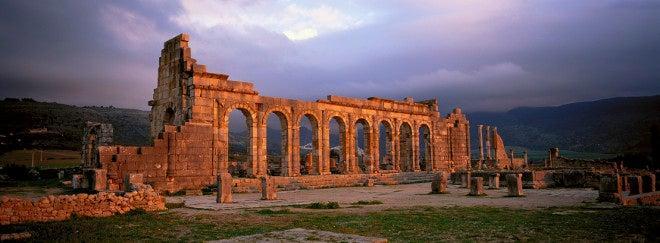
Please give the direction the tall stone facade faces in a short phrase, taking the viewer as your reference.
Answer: facing the viewer and to the right of the viewer

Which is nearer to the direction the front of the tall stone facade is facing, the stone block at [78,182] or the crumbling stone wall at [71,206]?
the crumbling stone wall

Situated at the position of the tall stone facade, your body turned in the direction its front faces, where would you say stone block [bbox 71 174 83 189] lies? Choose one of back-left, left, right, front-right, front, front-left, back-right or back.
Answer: right

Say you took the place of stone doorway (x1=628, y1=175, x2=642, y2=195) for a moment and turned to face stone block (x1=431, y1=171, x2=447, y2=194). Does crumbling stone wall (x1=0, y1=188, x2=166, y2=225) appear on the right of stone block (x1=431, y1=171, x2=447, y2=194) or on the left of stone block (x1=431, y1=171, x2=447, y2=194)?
left

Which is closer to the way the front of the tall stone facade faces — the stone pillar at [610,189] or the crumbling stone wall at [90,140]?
the stone pillar

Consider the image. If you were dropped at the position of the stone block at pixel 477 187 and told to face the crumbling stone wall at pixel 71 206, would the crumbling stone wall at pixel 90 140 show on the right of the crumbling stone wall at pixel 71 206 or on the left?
right
